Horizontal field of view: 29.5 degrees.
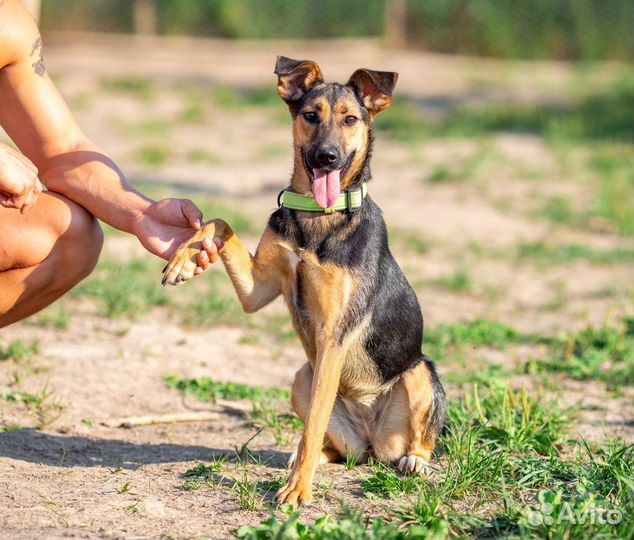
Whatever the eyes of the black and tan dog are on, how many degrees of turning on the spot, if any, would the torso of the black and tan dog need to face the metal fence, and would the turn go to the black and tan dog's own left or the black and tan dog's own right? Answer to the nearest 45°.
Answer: approximately 135° to the black and tan dog's own right

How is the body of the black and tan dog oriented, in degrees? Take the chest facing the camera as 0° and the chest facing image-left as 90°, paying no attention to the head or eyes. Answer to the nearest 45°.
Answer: approximately 45°
